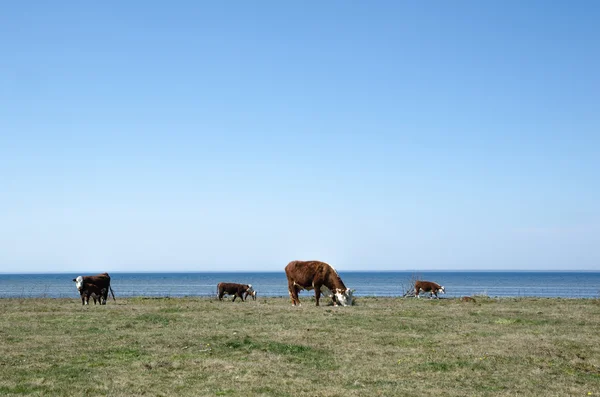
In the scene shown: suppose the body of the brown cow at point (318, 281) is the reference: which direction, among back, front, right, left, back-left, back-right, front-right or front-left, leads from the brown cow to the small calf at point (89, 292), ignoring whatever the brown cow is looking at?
back

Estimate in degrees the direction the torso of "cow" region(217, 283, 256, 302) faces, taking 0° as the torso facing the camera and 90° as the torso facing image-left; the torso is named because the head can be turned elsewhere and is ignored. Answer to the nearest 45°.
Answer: approximately 270°

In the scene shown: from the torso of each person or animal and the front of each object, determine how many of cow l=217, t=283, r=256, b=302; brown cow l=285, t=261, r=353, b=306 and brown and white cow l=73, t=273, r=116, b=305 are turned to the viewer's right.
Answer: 2

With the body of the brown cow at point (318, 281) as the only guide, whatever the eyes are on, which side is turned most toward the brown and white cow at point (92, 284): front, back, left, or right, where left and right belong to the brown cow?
back

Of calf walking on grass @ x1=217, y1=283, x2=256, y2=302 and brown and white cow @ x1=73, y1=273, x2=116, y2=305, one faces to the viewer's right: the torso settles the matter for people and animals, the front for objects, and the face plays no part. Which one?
the calf walking on grass

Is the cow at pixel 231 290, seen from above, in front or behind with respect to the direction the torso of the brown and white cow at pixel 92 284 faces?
behind

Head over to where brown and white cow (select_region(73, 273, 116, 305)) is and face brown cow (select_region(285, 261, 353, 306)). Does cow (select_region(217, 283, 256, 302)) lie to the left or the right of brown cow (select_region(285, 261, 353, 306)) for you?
left

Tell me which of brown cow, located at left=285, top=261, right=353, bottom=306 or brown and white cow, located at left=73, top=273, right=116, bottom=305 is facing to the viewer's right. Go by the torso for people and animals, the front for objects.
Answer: the brown cow

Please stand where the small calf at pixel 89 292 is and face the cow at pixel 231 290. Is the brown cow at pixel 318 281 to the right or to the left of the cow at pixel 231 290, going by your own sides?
right

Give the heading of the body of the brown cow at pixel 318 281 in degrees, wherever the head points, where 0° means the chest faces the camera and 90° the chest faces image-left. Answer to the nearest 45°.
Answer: approximately 270°
